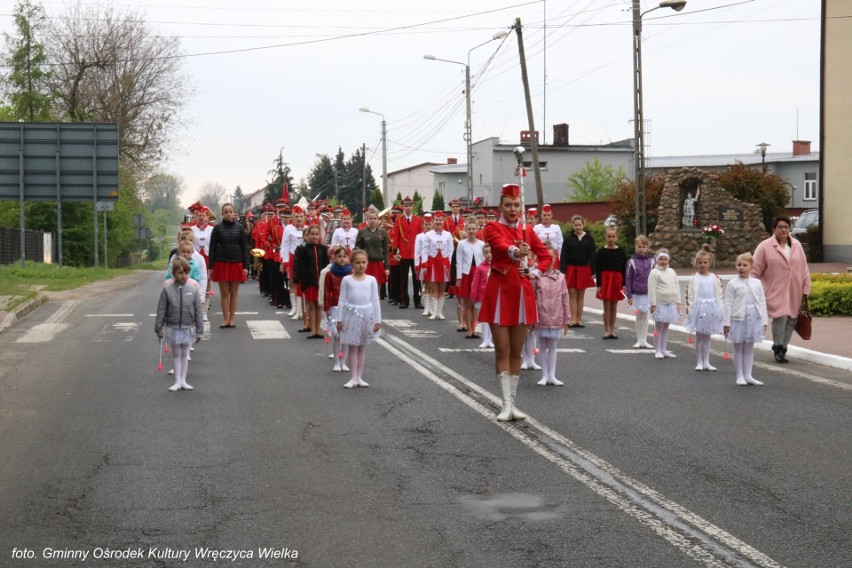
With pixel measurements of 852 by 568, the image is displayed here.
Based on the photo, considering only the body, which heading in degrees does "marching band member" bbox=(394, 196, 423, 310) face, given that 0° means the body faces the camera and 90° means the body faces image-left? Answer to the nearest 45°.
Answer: approximately 0°

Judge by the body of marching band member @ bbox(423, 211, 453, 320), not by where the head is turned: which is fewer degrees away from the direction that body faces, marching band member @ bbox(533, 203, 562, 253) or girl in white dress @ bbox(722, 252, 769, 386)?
the girl in white dress

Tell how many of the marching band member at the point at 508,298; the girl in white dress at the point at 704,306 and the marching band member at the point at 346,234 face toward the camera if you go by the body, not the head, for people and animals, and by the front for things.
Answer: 3

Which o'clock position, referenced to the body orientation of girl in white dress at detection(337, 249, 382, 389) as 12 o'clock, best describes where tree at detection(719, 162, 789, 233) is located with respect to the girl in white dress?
The tree is roughly at 7 o'clock from the girl in white dress.

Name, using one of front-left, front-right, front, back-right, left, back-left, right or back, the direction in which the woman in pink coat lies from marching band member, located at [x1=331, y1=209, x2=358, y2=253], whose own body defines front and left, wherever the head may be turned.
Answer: front-left

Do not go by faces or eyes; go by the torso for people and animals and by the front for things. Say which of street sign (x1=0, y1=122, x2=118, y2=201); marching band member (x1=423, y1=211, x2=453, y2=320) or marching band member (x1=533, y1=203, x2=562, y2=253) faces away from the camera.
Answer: the street sign

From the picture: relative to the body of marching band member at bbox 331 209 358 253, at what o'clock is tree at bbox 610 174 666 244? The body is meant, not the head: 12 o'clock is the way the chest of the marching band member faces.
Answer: The tree is roughly at 7 o'clock from the marching band member.

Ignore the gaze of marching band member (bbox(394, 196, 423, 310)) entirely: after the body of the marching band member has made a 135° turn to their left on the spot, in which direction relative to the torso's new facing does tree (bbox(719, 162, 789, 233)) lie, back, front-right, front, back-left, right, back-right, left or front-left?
front
